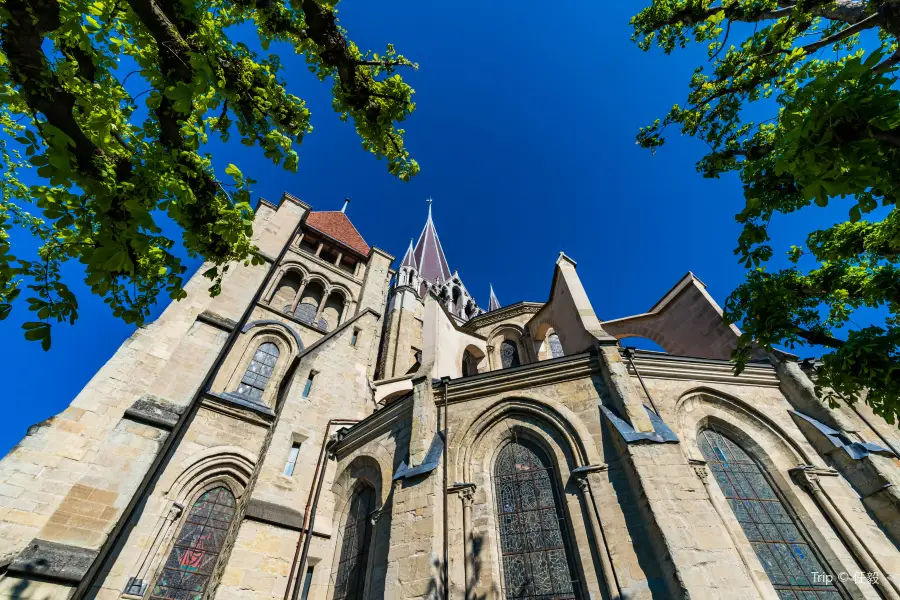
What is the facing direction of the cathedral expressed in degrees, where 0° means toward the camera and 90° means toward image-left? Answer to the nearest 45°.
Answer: approximately 135°
